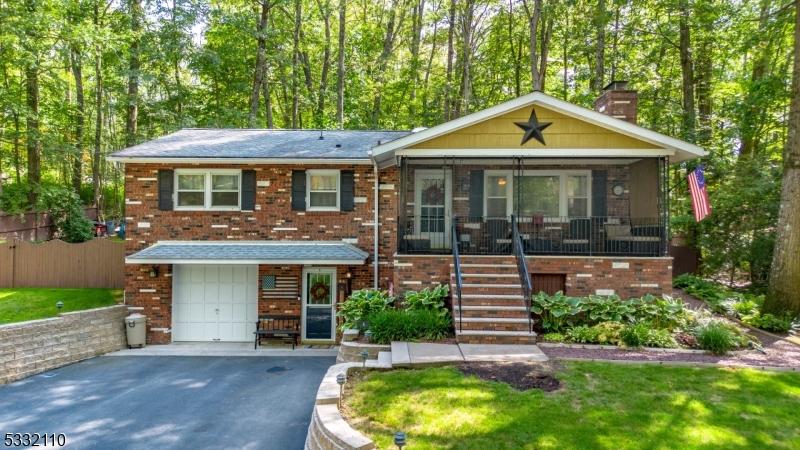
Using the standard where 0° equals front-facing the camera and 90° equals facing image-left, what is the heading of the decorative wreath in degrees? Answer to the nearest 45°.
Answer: approximately 0°

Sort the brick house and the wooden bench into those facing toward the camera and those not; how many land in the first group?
2

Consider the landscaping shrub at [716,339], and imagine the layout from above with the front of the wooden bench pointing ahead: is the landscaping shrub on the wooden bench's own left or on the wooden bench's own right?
on the wooden bench's own left

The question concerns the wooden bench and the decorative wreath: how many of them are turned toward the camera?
2

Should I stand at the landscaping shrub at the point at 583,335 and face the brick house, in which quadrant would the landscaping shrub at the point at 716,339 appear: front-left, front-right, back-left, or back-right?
back-right

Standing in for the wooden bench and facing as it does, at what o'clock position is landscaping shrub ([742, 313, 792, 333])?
The landscaping shrub is roughly at 10 o'clock from the wooden bench.

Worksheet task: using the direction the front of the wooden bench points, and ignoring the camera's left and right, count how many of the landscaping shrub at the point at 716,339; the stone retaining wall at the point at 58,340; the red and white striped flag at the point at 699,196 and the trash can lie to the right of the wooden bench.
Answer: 2

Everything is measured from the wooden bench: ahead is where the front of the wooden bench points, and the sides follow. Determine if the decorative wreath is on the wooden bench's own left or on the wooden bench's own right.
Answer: on the wooden bench's own left

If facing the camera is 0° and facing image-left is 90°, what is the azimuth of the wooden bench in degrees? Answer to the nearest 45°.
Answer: approximately 0°
